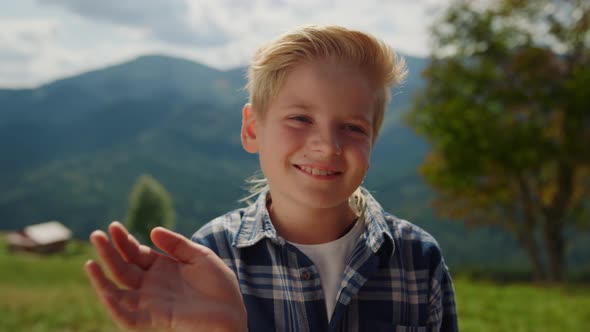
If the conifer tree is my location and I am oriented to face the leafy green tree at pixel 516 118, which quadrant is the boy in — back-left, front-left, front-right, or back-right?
front-right

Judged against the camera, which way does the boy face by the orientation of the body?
toward the camera

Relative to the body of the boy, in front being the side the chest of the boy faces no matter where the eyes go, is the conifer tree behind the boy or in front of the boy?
behind

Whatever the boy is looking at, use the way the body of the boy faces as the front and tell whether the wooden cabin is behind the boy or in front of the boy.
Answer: behind

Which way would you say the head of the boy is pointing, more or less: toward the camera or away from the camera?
toward the camera

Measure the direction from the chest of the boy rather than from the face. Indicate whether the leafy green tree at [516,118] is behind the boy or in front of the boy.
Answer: behind
